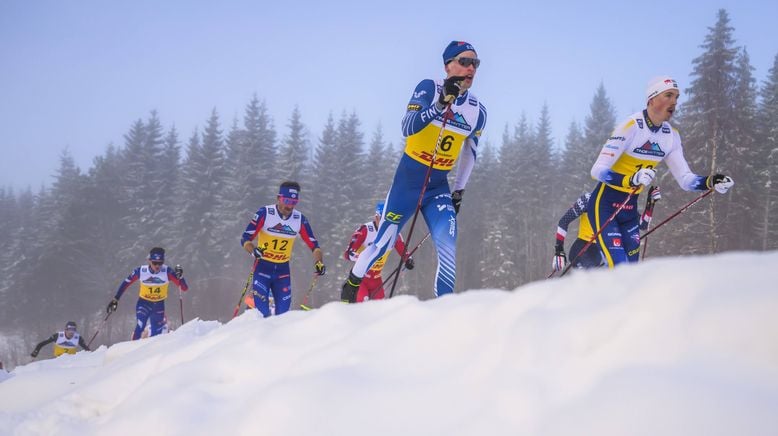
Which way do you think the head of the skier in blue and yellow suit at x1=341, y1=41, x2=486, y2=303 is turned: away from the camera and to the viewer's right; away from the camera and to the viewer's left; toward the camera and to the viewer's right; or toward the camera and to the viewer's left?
toward the camera and to the viewer's right

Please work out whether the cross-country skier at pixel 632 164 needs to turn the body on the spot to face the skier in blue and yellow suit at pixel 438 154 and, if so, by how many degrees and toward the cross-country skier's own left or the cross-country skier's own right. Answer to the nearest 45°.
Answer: approximately 90° to the cross-country skier's own right

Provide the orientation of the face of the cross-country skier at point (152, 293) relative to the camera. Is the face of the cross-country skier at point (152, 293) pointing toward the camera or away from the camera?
toward the camera

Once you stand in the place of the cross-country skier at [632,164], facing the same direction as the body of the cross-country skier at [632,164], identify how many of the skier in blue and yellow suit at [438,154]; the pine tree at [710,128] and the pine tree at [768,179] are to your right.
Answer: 1

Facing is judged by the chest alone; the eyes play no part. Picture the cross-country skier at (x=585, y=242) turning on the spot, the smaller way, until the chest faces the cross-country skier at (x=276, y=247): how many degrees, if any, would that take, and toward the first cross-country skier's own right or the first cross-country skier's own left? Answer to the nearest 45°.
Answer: approximately 135° to the first cross-country skier's own right

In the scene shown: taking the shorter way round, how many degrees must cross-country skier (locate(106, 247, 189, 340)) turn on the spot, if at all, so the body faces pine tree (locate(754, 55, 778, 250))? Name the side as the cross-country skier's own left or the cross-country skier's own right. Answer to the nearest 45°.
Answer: approximately 90° to the cross-country skier's own left

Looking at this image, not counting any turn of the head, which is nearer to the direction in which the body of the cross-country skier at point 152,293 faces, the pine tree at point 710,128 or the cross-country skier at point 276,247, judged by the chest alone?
the cross-country skier

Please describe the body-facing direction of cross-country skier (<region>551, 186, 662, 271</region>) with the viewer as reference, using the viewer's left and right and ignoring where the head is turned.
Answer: facing the viewer and to the right of the viewer

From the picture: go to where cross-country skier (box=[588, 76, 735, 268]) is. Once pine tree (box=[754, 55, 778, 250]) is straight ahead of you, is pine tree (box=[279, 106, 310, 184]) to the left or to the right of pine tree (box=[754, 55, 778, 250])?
left

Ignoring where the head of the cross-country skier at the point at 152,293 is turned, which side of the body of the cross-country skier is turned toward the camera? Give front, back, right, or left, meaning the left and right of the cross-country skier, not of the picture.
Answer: front
